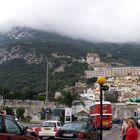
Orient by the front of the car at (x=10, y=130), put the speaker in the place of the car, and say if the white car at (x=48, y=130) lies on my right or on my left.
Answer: on my left

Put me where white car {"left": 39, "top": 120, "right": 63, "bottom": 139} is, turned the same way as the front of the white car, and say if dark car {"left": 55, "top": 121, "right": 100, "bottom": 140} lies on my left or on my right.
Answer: on my right

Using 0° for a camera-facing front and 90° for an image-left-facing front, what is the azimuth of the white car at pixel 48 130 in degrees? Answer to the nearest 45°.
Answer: approximately 225°

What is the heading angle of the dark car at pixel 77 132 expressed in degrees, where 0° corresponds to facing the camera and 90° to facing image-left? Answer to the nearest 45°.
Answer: approximately 225°
